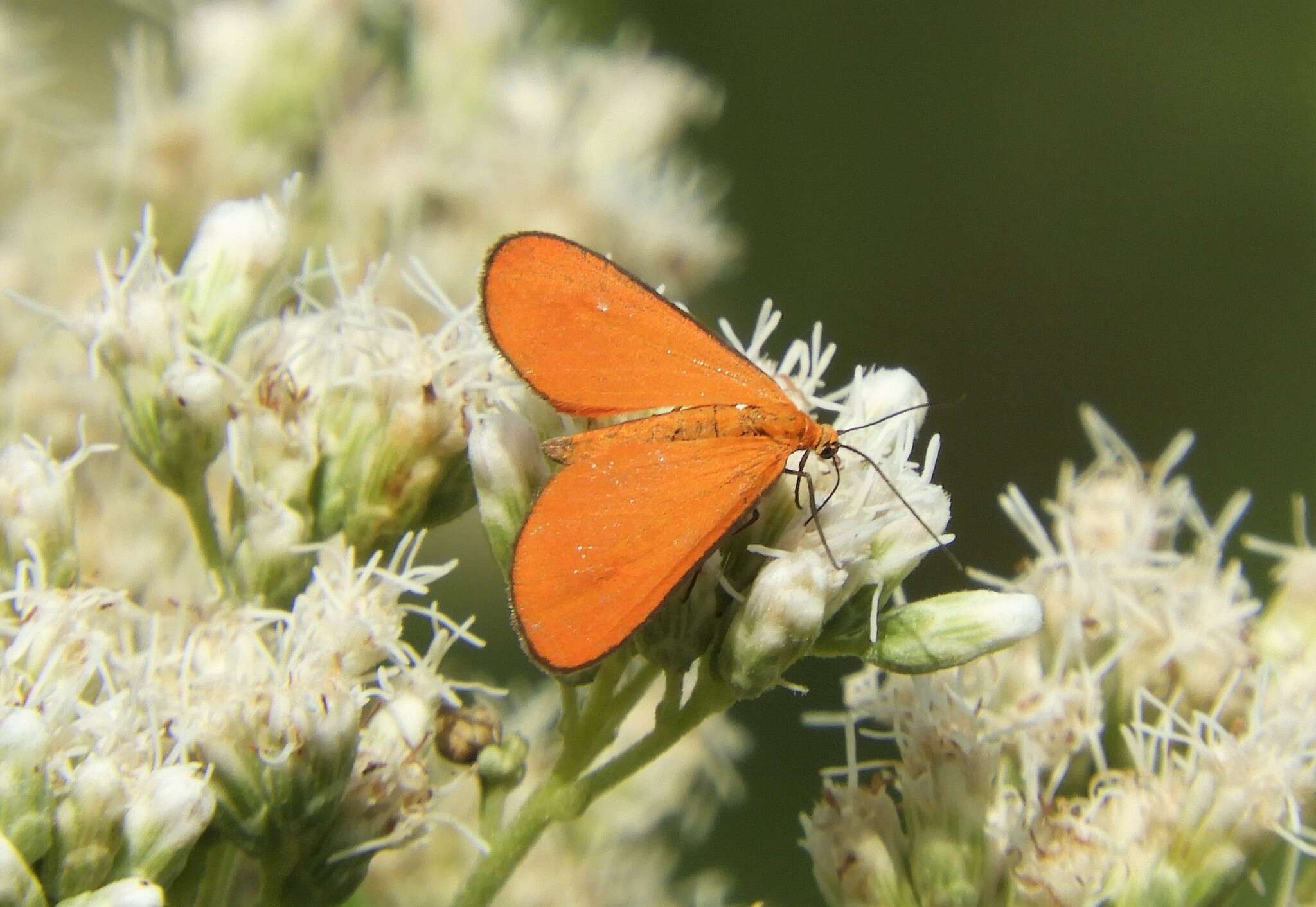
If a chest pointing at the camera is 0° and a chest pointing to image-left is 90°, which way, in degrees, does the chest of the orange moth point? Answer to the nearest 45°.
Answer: approximately 270°
